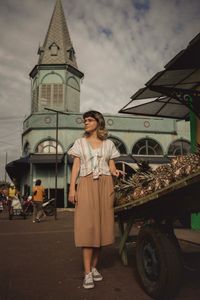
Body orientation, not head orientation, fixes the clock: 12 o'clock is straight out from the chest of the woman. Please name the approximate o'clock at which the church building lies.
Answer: The church building is roughly at 6 o'clock from the woman.

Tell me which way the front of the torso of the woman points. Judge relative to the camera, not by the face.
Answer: toward the camera

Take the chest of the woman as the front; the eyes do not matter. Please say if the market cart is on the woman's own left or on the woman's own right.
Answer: on the woman's own left

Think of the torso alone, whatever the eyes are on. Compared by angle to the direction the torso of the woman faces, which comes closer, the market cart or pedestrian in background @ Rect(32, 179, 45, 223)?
the market cart

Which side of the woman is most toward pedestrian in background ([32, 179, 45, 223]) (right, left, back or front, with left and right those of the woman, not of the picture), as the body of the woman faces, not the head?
back

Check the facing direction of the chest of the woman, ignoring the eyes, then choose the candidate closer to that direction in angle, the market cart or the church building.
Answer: the market cart
